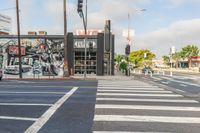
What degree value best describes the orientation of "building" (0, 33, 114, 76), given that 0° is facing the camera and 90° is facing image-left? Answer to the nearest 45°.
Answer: approximately 0°
